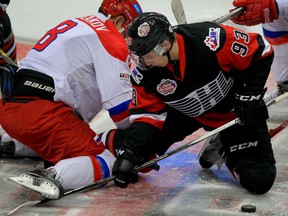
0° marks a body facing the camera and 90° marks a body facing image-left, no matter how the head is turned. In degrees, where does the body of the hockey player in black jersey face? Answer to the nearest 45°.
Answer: approximately 45°
